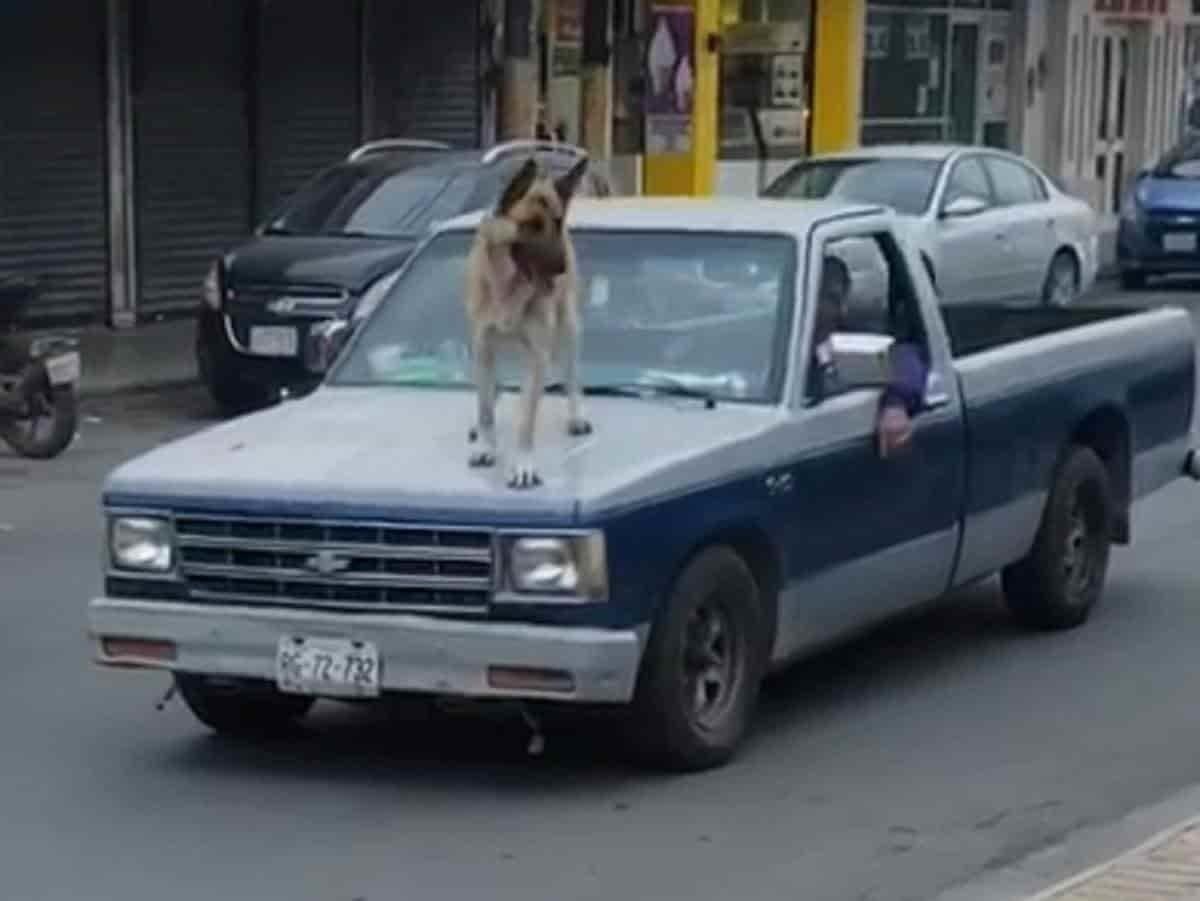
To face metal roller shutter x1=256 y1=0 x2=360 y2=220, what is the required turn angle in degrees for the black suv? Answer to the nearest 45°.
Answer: approximately 135° to its right

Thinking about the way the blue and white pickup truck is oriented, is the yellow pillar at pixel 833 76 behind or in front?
behind

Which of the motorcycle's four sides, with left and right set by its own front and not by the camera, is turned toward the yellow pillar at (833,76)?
right

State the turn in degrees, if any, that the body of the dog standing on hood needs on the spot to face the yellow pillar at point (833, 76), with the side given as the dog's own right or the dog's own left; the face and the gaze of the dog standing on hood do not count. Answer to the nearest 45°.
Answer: approximately 180°

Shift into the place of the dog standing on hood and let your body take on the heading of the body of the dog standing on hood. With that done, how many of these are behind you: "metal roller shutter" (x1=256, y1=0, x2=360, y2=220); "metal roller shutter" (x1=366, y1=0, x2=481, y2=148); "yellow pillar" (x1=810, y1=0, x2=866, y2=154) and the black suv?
4

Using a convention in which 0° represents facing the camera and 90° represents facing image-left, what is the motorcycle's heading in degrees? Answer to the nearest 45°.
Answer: approximately 135°

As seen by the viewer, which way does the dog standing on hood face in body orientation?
toward the camera

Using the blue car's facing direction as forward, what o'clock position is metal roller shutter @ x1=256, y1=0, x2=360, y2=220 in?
The metal roller shutter is roughly at 12 o'clock from the blue car.

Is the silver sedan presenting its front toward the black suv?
yes

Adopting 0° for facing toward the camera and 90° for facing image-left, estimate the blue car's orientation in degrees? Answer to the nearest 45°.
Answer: approximately 45°

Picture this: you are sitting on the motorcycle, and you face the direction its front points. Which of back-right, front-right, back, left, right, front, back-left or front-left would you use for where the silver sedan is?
right

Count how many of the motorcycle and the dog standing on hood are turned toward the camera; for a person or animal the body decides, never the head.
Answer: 1

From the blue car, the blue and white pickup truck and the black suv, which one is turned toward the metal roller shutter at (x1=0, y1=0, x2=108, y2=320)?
the blue car
